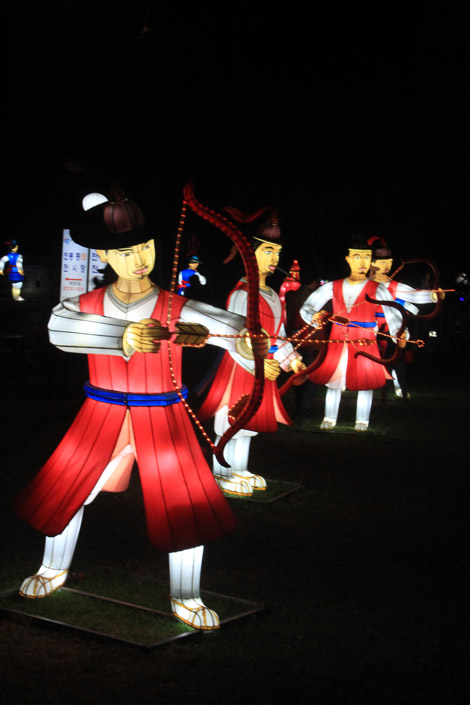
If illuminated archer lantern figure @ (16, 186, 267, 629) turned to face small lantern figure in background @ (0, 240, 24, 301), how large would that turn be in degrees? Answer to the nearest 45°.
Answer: approximately 180°

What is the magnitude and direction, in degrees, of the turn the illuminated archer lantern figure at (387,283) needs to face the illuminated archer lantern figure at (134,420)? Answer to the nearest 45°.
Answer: approximately 45° to its right

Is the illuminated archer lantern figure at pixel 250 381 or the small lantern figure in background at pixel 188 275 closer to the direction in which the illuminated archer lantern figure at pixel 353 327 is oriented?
the illuminated archer lantern figure

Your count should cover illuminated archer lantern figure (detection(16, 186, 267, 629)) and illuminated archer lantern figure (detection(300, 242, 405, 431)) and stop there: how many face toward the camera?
2

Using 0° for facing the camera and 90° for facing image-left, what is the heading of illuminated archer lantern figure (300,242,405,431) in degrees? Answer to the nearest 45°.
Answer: approximately 0°

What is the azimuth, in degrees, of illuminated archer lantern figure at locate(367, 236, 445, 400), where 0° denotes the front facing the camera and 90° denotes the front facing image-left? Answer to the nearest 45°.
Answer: approximately 315°

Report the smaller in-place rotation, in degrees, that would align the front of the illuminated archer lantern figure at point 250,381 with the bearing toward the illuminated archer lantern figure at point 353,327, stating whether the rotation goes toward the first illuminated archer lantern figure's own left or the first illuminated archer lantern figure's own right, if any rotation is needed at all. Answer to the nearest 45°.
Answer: approximately 90° to the first illuminated archer lantern figure's own left

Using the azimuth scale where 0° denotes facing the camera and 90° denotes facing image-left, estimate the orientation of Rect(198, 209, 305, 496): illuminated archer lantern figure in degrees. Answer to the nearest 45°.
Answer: approximately 315°

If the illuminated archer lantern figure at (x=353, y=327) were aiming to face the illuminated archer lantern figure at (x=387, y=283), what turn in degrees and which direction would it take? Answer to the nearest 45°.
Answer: approximately 180°

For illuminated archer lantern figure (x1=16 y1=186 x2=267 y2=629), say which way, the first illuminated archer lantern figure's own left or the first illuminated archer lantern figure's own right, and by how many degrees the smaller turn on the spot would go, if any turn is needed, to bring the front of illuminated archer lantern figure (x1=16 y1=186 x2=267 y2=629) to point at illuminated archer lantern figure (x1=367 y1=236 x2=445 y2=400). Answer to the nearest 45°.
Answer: approximately 135° to the first illuminated archer lantern figure's own left
